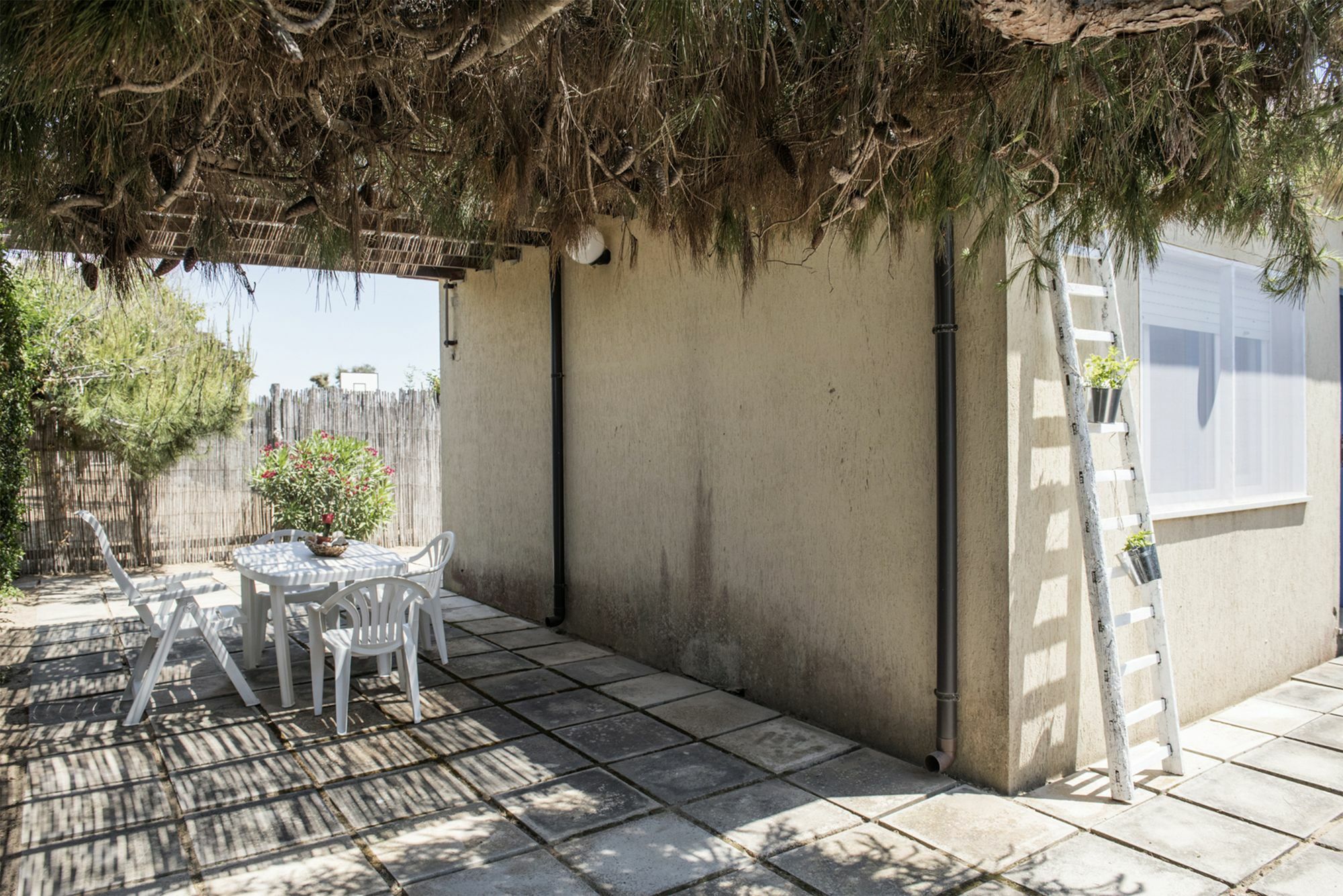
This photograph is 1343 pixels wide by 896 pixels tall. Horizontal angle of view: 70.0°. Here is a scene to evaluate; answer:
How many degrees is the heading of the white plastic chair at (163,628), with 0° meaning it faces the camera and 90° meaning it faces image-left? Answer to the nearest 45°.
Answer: approximately 270°

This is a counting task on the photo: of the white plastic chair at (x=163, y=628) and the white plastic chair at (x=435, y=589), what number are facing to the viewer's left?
1

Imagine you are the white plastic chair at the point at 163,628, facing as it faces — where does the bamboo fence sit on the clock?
The bamboo fence is roughly at 9 o'clock from the white plastic chair.

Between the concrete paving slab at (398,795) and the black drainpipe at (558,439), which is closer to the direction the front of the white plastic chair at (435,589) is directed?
the concrete paving slab

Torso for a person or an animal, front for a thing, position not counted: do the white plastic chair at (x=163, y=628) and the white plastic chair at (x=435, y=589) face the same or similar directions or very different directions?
very different directions

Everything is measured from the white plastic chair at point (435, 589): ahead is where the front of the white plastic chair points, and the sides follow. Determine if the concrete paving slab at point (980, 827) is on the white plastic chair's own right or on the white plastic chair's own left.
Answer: on the white plastic chair's own left

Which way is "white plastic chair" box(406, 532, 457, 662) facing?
to the viewer's left

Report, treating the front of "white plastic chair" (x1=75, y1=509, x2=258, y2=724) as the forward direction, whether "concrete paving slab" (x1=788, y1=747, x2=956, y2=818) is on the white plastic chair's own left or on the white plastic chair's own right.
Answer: on the white plastic chair's own right

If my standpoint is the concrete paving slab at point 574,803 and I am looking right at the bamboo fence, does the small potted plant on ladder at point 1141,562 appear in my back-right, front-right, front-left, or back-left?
back-right

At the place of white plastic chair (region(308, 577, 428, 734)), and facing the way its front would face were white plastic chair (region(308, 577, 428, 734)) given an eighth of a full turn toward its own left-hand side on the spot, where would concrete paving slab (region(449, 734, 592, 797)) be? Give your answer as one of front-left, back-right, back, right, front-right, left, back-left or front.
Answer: back-left

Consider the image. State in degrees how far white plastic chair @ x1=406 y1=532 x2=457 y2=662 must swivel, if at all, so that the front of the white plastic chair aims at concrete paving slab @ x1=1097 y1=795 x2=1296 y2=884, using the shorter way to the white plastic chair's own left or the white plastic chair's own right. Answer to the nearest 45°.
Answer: approximately 135° to the white plastic chair's own left

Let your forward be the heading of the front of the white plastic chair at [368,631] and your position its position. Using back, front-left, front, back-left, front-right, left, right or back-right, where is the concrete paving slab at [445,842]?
back-left
